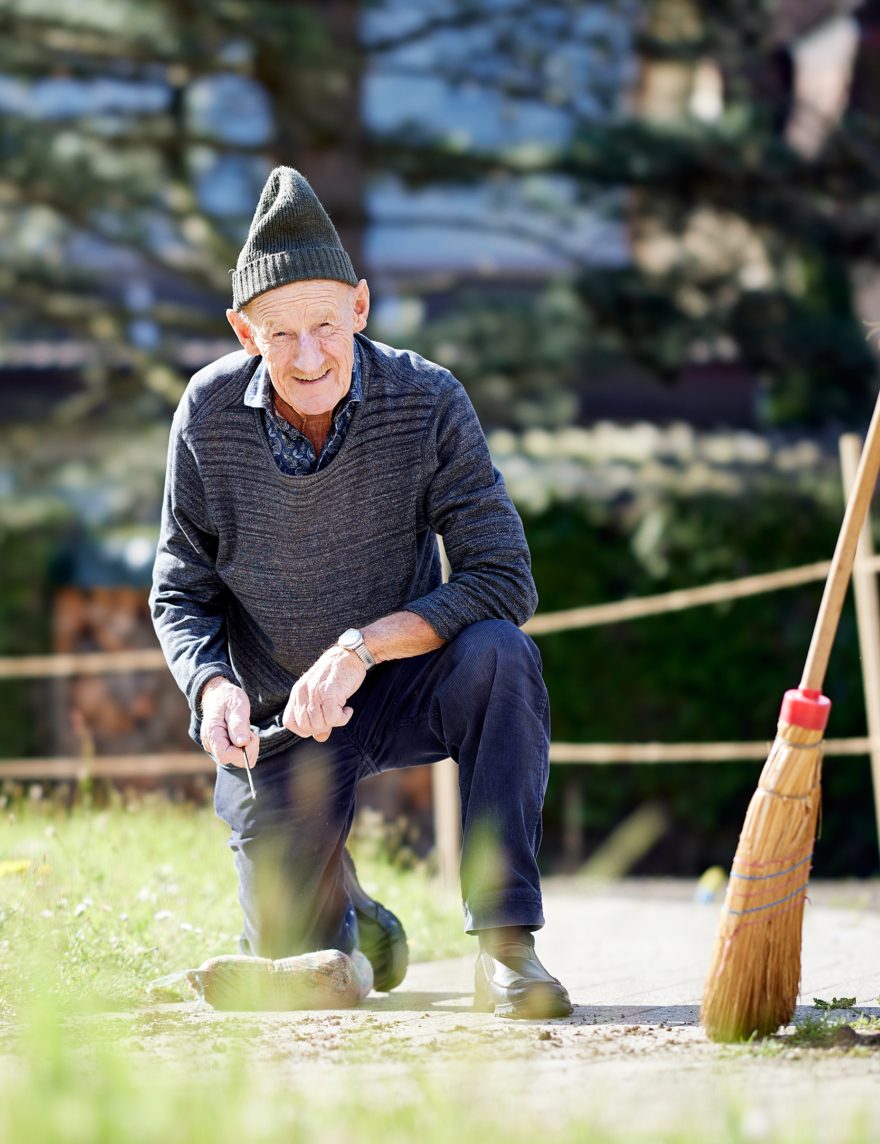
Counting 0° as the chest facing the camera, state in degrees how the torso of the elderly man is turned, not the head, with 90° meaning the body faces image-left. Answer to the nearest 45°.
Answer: approximately 0°

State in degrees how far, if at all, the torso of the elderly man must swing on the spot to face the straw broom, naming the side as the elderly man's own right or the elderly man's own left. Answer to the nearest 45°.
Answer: approximately 45° to the elderly man's own left

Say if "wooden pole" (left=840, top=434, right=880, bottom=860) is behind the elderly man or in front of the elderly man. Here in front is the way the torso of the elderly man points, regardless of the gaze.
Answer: behind

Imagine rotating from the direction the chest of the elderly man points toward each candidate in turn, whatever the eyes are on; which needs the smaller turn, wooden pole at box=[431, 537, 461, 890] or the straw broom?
the straw broom

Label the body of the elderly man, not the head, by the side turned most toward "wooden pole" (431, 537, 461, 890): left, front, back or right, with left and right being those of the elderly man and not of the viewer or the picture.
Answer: back

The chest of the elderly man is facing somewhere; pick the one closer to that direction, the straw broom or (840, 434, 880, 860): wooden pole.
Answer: the straw broom
